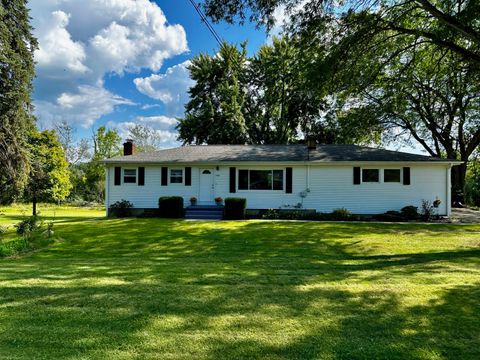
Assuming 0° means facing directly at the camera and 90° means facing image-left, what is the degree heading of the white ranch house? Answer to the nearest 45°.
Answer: approximately 0°

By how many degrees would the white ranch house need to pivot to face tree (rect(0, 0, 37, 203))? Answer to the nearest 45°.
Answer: approximately 90° to its right

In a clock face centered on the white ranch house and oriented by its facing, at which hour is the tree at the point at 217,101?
The tree is roughly at 5 o'clock from the white ranch house.

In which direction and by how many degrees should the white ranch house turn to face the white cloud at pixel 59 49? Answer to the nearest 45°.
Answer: approximately 90° to its right

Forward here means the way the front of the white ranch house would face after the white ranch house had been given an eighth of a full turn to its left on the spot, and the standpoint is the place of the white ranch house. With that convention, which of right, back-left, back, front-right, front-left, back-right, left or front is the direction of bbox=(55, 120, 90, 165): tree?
back

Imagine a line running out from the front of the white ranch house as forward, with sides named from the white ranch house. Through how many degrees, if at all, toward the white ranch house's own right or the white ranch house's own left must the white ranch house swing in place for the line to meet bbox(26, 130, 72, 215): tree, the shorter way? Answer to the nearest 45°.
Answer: approximately 90° to the white ranch house's own right

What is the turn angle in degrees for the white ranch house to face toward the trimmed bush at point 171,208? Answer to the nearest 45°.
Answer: approximately 90° to its right

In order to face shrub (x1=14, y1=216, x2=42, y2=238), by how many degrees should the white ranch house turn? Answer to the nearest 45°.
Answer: approximately 45° to its right
